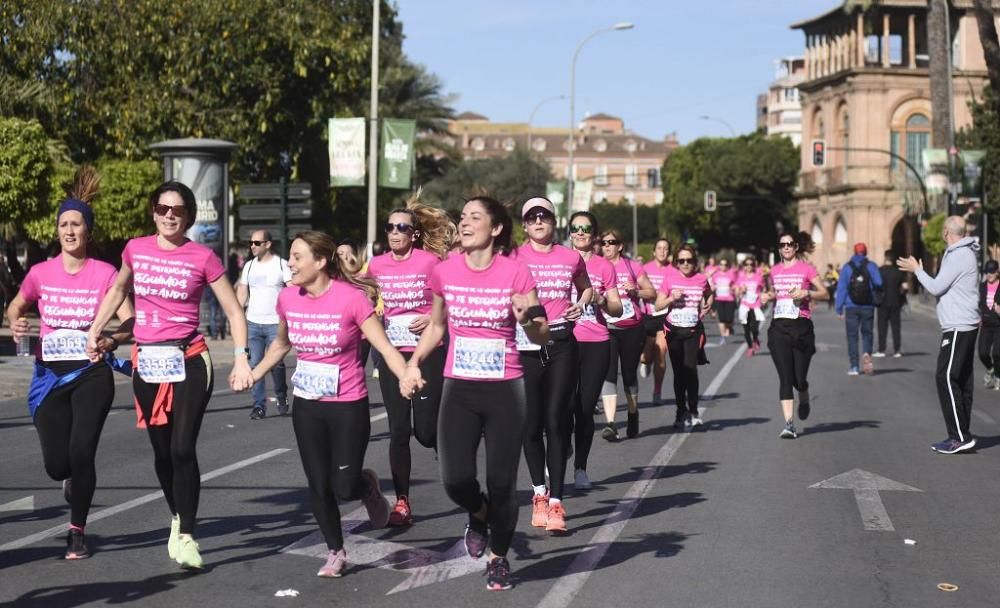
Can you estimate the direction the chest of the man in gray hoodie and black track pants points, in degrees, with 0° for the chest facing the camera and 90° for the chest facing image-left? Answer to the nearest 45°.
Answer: approximately 90°

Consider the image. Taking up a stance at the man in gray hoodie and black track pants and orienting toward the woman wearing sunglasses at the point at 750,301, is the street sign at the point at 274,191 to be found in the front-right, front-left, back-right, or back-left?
front-left

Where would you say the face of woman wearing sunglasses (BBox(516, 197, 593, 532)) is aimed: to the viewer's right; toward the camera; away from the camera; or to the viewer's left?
toward the camera

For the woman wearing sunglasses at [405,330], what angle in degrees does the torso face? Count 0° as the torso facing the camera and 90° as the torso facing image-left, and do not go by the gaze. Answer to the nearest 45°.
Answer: approximately 0°

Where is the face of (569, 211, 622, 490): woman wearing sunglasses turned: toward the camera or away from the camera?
toward the camera

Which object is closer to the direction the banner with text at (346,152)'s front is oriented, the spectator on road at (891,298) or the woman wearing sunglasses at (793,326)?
the woman wearing sunglasses

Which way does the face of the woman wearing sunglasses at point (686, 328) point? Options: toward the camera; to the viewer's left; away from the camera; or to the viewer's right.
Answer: toward the camera

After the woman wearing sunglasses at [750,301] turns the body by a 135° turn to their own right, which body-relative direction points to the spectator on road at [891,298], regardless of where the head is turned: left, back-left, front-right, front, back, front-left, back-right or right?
back-right

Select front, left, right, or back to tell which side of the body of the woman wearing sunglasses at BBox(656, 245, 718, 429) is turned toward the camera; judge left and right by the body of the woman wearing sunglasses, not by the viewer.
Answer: front

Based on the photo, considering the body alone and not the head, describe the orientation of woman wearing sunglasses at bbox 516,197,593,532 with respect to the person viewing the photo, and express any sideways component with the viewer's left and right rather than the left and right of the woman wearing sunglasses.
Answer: facing the viewer

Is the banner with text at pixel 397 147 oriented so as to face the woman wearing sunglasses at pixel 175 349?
yes
